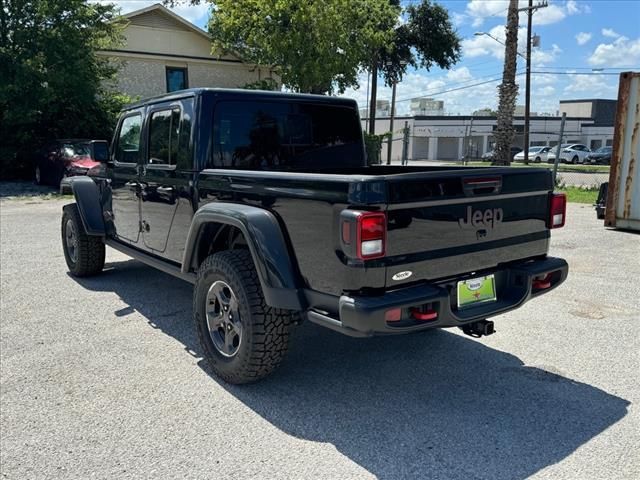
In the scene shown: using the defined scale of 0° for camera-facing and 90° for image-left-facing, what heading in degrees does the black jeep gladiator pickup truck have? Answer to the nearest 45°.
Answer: approximately 135°

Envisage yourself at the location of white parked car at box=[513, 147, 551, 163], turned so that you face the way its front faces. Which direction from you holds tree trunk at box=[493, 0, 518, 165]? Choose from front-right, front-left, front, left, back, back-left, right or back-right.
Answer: front-left

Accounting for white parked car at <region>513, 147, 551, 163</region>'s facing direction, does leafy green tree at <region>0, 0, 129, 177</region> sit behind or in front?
in front

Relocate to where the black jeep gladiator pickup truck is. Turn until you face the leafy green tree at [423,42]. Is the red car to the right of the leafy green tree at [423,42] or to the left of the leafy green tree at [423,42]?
left

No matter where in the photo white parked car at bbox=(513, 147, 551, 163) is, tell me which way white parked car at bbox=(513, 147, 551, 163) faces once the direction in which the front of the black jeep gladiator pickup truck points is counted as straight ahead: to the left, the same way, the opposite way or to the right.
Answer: to the left

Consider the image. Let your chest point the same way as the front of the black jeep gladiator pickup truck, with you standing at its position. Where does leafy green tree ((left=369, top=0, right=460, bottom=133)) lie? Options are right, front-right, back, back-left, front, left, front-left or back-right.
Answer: front-right

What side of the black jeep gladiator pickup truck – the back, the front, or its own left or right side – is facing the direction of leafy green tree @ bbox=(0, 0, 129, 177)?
front

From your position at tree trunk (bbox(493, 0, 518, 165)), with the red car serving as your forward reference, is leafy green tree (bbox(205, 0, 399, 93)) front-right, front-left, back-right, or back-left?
front-right

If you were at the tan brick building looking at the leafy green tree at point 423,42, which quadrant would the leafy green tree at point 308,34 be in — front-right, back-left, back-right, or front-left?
front-right

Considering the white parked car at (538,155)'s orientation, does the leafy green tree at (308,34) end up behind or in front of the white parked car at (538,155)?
in front

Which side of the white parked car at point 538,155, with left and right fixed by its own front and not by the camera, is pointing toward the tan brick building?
front

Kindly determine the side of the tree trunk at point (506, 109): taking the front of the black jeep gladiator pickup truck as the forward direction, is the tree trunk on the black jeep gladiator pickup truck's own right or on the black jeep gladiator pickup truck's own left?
on the black jeep gladiator pickup truck's own right

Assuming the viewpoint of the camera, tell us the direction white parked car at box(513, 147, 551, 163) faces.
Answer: facing the viewer and to the left of the viewer

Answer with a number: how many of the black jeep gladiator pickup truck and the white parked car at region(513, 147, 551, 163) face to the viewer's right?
0
